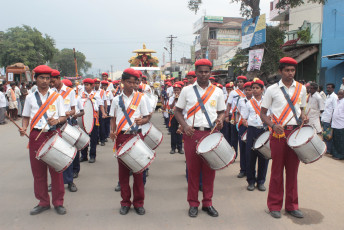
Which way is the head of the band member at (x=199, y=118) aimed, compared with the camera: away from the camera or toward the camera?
toward the camera

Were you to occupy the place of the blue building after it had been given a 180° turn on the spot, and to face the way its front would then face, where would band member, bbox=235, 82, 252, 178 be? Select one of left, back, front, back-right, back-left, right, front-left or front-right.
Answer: back-right

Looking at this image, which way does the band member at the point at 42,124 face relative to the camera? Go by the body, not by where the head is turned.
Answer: toward the camera

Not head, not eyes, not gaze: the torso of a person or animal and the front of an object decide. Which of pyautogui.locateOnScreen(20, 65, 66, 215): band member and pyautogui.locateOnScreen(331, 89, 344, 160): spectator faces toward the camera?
the band member

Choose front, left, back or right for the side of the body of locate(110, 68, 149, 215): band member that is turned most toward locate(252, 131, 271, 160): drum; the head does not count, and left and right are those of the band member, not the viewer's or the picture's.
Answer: left

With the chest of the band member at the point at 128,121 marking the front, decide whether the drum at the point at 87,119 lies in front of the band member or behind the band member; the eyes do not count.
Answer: behind

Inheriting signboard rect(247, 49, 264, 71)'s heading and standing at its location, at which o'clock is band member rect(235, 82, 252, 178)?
The band member is roughly at 12 o'clock from the signboard.

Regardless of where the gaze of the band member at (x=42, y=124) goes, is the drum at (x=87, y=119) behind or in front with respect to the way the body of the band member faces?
behind

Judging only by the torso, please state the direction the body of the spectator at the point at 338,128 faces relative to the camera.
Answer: to the viewer's left

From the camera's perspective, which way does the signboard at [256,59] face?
toward the camera

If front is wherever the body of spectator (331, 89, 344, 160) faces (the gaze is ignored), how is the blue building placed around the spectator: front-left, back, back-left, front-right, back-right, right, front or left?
right

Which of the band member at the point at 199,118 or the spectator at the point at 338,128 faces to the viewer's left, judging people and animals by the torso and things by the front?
the spectator

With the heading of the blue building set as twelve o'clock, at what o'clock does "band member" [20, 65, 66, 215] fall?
The band member is roughly at 11 o'clock from the blue building.

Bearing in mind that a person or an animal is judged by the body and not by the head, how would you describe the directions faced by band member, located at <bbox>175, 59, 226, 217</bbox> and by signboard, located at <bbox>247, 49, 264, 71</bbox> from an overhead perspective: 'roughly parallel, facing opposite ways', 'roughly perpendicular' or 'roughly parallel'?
roughly parallel

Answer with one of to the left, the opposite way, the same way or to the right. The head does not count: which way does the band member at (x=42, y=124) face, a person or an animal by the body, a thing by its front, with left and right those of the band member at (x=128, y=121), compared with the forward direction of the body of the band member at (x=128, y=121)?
the same way

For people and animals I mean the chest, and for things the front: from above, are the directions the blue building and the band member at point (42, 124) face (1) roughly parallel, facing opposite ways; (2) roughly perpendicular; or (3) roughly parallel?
roughly perpendicular

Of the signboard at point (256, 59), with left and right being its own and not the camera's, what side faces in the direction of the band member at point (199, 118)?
front

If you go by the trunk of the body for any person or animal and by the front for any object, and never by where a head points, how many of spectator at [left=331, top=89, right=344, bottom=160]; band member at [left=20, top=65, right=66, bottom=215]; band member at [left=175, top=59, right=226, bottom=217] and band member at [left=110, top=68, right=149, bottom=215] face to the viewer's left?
1

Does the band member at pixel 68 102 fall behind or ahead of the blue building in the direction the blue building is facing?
ahead
